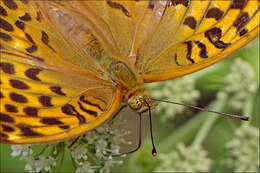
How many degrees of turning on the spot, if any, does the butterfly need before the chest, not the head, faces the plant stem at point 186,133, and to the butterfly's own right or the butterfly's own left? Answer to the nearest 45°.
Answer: approximately 90° to the butterfly's own left

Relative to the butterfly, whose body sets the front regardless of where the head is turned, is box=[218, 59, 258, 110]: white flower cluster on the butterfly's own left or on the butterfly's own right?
on the butterfly's own left

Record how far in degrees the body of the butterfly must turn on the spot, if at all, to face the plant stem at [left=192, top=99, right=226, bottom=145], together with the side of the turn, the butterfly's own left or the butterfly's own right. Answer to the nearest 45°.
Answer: approximately 90° to the butterfly's own left

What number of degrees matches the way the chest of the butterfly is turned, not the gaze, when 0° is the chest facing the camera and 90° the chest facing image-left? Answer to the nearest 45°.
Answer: approximately 315°

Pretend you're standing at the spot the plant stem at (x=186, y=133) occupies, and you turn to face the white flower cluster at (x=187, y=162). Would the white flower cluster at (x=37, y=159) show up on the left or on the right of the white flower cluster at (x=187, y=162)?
right

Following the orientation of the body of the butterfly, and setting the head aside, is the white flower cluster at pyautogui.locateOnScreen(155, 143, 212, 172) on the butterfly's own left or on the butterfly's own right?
on the butterfly's own left

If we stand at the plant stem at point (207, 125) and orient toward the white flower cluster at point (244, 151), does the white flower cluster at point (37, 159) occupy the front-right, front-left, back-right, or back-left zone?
back-right

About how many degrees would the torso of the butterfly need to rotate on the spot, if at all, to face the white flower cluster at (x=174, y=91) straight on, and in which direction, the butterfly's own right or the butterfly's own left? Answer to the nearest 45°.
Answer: approximately 90° to the butterfly's own left
